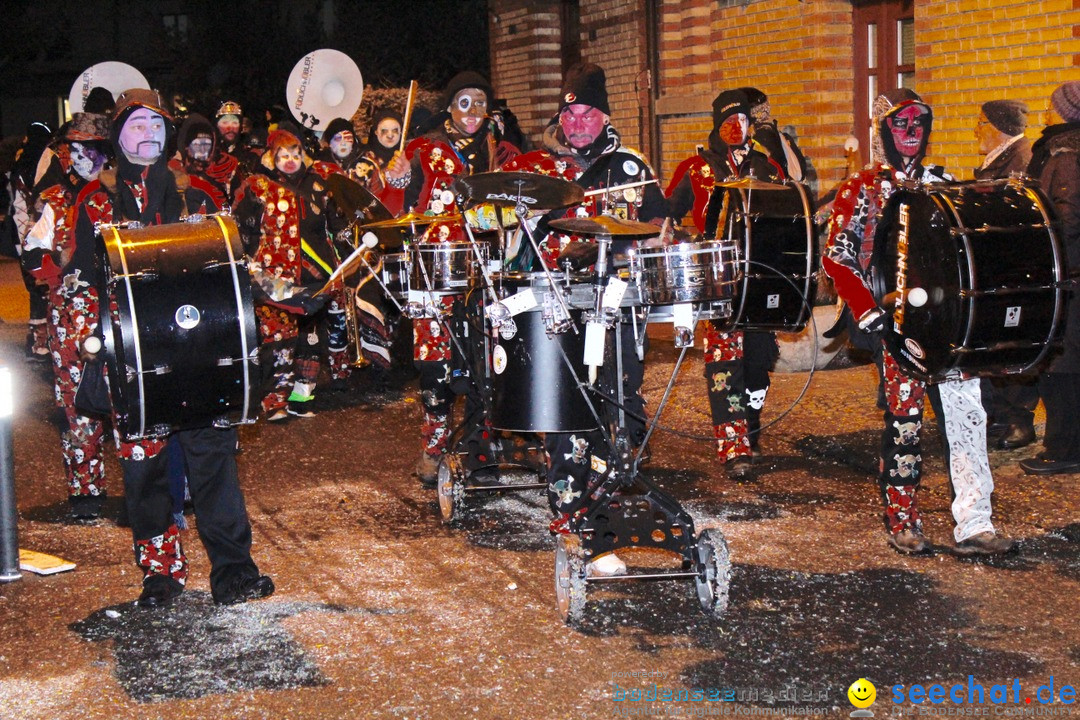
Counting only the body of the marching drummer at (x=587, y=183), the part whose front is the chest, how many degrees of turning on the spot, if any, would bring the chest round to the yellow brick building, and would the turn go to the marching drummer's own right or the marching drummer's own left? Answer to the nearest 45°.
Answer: approximately 180°

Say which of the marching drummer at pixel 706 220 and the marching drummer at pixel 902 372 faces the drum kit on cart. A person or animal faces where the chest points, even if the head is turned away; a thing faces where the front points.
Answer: the marching drummer at pixel 706 220

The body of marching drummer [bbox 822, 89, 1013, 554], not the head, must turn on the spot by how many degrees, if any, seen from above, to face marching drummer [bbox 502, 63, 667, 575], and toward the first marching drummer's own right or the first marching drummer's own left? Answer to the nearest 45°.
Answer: approximately 135° to the first marching drummer's own right

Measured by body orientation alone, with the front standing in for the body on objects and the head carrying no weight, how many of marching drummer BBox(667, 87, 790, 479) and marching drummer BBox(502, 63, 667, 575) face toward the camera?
2

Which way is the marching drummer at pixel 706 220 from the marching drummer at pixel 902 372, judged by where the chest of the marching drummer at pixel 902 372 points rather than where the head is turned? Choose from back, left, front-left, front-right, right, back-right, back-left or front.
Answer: back

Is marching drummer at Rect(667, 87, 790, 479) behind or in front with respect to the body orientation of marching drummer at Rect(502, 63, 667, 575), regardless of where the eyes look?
behind

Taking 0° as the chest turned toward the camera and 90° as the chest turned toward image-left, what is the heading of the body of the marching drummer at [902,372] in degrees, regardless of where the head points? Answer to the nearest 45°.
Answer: approximately 315°

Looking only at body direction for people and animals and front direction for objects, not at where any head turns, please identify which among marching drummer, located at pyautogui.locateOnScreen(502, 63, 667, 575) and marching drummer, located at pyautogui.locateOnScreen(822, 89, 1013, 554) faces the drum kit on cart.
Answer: marching drummer, located at pyautogui.locateOnScreen(502, 63, 667, 575)

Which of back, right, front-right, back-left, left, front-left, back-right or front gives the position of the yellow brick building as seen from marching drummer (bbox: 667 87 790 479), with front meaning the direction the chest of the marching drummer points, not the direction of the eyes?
back

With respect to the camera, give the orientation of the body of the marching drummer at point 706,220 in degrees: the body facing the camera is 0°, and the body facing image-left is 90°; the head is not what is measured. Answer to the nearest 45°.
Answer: approximately 0°
